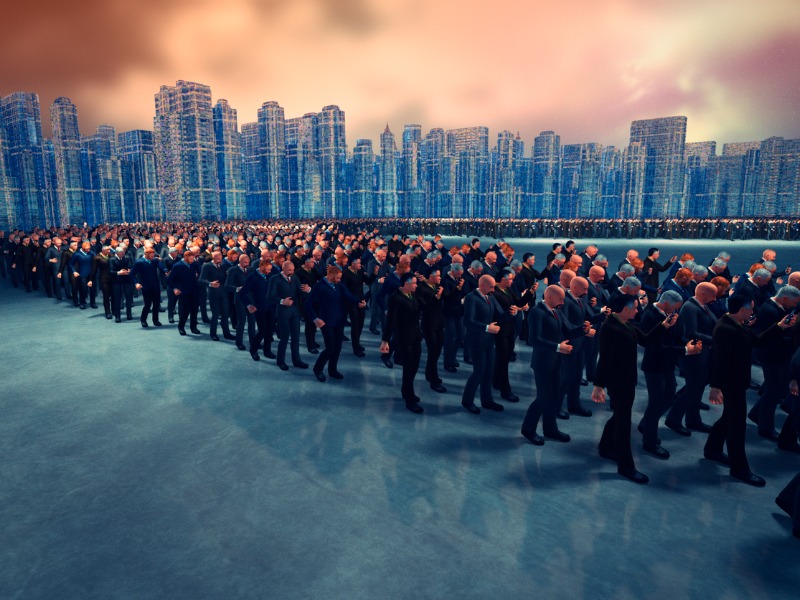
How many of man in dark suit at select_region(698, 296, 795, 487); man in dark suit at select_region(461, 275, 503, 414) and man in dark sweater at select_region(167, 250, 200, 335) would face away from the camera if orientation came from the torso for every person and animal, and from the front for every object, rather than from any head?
0
